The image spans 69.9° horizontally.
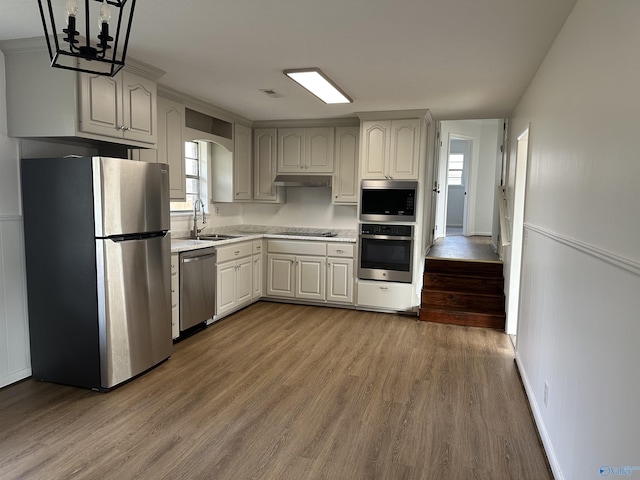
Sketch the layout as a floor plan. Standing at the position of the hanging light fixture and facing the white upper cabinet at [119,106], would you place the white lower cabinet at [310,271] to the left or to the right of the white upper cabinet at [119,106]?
right

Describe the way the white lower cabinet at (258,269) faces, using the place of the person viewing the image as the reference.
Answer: facing the viewer and to the right of the viewer

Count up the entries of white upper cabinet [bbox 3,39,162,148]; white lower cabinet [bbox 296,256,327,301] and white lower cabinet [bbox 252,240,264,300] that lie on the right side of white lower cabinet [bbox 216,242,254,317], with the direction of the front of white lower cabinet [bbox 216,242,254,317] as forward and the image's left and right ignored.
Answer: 1

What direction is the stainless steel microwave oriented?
toward the camera

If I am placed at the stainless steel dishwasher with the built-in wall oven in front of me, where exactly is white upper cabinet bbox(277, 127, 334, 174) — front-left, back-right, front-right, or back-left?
front-left

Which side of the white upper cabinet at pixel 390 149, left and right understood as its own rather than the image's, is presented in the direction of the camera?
front

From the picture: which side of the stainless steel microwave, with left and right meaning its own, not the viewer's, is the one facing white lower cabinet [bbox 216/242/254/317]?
right

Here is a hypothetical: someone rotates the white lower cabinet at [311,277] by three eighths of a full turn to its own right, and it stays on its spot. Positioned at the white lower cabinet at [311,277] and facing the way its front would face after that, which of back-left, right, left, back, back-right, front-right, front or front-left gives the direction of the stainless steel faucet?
front-left

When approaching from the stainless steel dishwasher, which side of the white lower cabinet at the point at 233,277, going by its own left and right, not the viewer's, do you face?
right

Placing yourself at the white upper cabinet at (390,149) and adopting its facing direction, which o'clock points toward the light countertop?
The light countertop is roughly at 3 o'clock from the white upper cabinet.

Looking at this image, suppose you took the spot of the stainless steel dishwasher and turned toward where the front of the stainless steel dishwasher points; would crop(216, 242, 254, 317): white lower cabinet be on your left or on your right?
on your left

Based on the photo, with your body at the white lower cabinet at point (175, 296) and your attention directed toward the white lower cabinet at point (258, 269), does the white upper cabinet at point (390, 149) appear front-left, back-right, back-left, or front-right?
front-right

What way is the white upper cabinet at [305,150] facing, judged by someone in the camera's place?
facing the viewer
